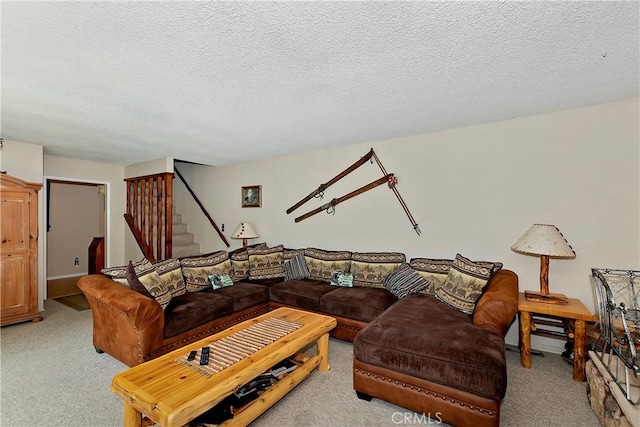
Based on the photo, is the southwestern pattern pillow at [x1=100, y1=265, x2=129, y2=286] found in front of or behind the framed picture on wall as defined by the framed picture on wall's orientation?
in front

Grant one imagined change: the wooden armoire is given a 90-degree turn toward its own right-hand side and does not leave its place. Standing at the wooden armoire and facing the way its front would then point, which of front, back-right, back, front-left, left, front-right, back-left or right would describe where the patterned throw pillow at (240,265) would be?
left

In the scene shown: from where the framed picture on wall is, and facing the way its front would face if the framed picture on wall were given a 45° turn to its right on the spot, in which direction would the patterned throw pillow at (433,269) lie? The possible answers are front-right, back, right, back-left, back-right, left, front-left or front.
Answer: back-left

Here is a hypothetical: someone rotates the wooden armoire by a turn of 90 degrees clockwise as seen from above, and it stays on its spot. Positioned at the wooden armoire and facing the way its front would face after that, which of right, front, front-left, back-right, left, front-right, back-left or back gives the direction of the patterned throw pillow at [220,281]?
left

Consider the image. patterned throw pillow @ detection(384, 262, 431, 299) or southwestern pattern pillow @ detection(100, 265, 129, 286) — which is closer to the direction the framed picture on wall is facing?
the southwestern pattern pillow

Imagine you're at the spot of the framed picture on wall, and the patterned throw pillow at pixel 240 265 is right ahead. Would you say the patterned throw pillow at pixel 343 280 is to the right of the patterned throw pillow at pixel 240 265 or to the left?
left

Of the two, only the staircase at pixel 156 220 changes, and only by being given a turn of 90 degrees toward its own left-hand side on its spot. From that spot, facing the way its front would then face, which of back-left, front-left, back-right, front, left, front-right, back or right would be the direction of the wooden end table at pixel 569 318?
right

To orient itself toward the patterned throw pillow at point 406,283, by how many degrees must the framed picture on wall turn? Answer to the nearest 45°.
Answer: approximately 90° to its left

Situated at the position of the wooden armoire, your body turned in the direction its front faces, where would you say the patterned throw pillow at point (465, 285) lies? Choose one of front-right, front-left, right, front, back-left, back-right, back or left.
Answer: front

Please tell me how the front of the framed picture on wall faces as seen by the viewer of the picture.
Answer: facing the viewer and to the left of the viewer

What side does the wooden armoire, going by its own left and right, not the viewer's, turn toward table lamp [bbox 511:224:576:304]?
front

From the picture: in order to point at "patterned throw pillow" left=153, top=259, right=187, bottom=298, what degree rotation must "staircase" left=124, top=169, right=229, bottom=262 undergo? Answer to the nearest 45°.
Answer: approximately 45° to its right

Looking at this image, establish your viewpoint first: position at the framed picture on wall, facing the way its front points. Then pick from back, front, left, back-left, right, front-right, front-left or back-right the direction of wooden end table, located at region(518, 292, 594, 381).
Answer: left

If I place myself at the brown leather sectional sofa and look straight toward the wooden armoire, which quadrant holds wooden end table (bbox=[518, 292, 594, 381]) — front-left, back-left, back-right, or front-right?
back-right

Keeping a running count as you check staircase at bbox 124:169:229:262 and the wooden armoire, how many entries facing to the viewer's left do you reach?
0

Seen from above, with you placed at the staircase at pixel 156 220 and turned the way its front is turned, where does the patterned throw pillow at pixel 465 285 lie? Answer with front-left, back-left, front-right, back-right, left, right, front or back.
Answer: front

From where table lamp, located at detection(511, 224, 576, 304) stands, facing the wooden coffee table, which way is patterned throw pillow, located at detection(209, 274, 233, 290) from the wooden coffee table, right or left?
right

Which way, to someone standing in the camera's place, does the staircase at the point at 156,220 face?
facing the viewer and to the right of the viewer

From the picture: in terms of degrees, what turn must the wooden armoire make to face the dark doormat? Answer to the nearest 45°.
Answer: approximately 90° to its left

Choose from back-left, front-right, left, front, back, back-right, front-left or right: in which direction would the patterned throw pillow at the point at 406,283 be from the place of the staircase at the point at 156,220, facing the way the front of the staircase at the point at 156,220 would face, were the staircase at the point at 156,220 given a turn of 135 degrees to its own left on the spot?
back-right

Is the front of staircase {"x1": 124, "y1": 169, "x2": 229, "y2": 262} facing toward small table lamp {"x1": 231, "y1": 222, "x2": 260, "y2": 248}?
yes
